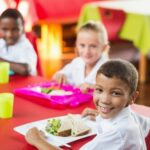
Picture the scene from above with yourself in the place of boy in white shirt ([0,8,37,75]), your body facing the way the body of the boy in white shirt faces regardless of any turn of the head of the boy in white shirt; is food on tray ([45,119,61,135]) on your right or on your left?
on your left

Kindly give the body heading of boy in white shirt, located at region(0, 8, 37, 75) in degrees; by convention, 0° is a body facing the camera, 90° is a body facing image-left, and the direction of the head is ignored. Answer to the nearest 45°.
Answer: approximately 45°

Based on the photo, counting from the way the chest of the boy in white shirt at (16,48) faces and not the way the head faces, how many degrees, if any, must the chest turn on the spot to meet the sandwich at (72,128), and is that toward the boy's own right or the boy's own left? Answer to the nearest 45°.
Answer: approximately 45° to the boy's own left

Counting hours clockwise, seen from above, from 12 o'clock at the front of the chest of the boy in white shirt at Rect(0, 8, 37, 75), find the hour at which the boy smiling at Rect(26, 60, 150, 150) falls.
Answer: The boy smiling is roughly at 10 o'clock from the boy in white shirt.

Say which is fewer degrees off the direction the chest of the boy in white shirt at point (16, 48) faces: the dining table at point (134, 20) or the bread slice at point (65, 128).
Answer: the bread slice

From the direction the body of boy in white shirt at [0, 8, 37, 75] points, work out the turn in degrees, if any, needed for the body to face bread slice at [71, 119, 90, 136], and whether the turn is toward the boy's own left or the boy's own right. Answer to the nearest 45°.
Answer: approximately 45° to the boy's own left
